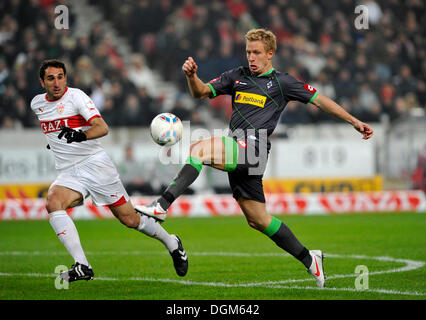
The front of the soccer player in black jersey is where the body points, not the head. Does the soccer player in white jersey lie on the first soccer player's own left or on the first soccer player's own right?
on the first soccer player's own right

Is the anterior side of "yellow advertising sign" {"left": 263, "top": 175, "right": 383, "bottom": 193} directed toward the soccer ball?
yes

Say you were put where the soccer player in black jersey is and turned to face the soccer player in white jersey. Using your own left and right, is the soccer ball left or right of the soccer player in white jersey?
left

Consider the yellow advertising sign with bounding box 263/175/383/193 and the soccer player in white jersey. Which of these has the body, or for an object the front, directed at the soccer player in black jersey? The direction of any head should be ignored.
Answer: the yellow advertising sign

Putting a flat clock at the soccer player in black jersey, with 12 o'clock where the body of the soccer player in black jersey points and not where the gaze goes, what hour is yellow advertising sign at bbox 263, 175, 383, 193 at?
The yellow advertising sign is roughly at 5 o'clock from the soccer player in black jersey.

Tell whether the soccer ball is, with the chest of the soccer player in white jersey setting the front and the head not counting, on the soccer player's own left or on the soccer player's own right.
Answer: on the soccer player's own left

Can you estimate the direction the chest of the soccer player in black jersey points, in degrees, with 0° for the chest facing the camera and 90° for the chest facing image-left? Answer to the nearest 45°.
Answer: approximately 45°

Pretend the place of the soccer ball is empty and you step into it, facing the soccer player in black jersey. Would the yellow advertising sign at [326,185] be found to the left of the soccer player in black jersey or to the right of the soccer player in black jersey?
left
